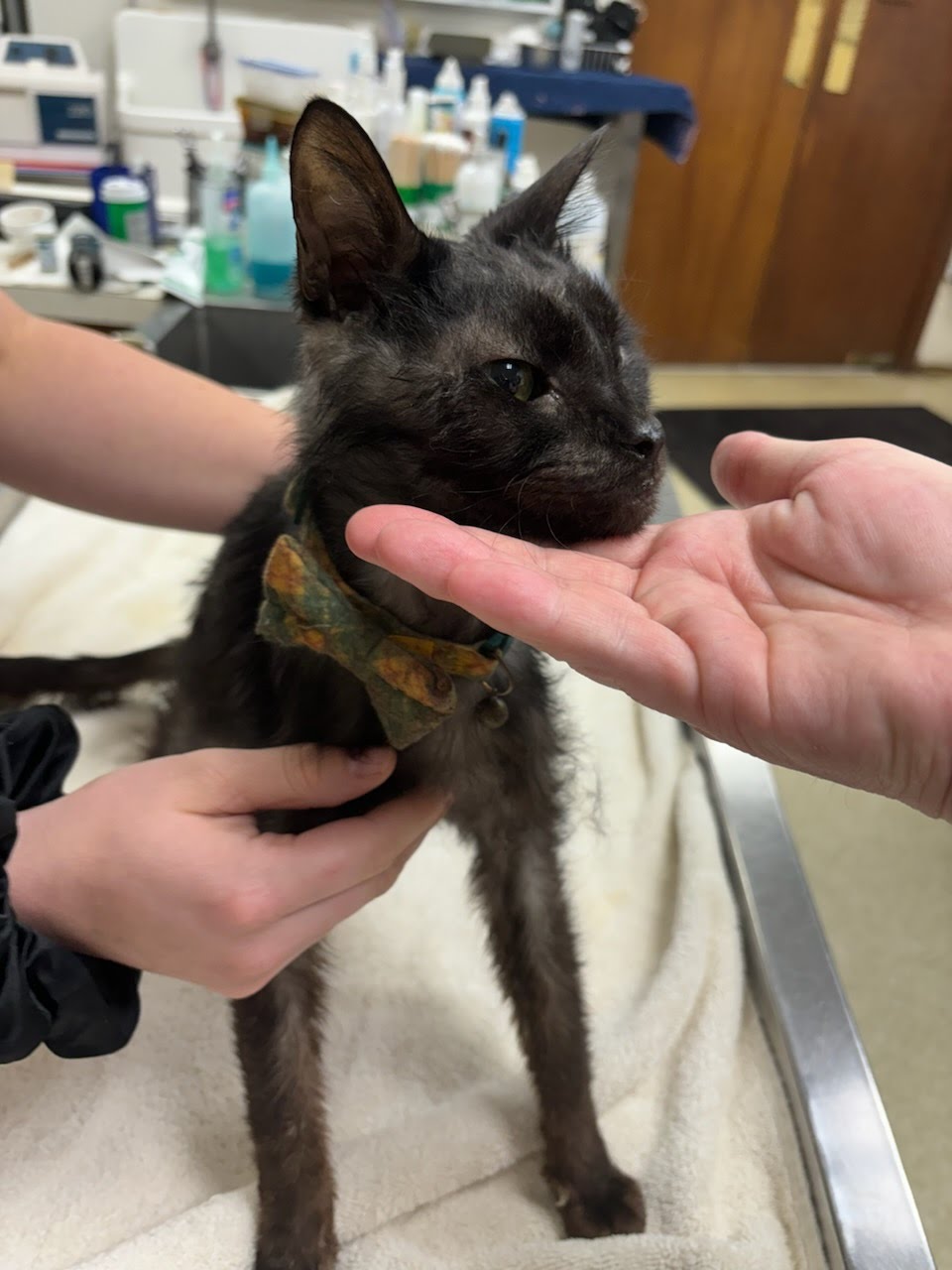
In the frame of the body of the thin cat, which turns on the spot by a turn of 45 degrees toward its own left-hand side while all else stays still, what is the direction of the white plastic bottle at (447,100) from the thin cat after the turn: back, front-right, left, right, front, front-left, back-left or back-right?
left

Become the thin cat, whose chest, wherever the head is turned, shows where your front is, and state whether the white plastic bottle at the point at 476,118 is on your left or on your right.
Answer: on your left

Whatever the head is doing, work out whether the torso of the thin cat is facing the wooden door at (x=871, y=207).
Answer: no

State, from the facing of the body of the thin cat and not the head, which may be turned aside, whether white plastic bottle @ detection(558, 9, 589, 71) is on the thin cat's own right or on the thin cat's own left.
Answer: on the thin cat's own left

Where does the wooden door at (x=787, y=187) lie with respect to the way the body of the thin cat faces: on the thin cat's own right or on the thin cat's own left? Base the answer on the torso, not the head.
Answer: on the thin cat's own left

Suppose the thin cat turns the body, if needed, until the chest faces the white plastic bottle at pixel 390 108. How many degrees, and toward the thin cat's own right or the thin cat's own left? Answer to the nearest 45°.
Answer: approximately 135° to the thin cat's own left

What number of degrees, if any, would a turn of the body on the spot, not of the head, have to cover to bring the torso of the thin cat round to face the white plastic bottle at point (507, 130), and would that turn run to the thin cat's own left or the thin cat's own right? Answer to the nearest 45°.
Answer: approximately 135° to the thin cat's own left

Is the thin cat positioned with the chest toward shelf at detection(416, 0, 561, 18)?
no

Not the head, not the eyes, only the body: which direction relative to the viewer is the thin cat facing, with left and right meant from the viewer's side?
facing the viewer and to the right of the viewer

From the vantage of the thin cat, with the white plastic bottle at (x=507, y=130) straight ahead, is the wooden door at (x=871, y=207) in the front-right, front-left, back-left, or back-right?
front-right

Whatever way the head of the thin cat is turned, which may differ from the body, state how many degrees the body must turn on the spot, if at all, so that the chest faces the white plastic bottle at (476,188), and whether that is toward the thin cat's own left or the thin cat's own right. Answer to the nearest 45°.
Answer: approximately 135° to the thin cat's own left
